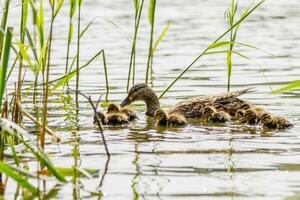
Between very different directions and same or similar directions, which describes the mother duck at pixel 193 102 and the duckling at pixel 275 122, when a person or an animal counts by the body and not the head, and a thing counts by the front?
same or similar directions

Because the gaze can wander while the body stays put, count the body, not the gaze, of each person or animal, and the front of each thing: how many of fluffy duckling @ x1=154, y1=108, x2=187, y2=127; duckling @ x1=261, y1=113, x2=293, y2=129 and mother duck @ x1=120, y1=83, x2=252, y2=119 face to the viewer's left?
3

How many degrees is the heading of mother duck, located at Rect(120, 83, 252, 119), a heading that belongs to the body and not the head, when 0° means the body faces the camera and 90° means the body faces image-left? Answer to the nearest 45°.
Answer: approximately 90°

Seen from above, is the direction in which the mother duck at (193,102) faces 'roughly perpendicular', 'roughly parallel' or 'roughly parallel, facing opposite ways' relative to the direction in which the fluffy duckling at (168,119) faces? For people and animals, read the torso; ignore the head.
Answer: roughly parallel

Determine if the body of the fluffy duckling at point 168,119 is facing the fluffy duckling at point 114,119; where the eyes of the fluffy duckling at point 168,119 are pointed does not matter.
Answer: yes

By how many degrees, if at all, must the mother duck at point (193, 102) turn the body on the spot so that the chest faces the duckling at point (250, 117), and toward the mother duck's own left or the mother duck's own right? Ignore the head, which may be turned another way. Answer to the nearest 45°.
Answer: approximately 135° to the mother duck's own left

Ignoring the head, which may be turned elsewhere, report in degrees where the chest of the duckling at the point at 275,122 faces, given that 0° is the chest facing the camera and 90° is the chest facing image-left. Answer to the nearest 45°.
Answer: approximately 90°

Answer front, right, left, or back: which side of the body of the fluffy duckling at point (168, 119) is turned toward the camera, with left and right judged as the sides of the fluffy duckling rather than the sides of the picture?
left

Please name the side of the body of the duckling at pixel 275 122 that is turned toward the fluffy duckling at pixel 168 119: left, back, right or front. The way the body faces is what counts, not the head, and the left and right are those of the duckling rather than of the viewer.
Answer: front
